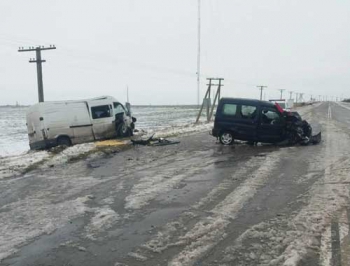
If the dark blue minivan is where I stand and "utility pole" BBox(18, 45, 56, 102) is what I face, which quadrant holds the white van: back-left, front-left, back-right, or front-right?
front-left

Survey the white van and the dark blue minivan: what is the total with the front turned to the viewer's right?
2

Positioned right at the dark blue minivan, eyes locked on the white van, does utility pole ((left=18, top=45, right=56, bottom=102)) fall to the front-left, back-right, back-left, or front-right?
front-right

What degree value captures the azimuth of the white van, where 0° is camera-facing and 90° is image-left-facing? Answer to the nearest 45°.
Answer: approximately 270°

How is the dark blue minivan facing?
to the viewer's right

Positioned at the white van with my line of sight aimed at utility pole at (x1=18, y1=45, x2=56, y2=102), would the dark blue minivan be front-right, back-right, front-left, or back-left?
back-right

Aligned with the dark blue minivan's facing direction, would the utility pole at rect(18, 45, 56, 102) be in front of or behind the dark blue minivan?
behind

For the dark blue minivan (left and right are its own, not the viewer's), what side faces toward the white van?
back

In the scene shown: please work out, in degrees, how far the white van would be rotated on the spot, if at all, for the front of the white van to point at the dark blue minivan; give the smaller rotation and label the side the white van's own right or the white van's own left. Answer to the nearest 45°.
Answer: approximately 45° to the white van's own right

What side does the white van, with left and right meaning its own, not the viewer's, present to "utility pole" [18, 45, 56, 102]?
left

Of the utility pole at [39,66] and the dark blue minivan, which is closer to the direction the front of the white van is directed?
the dark blue minivan
